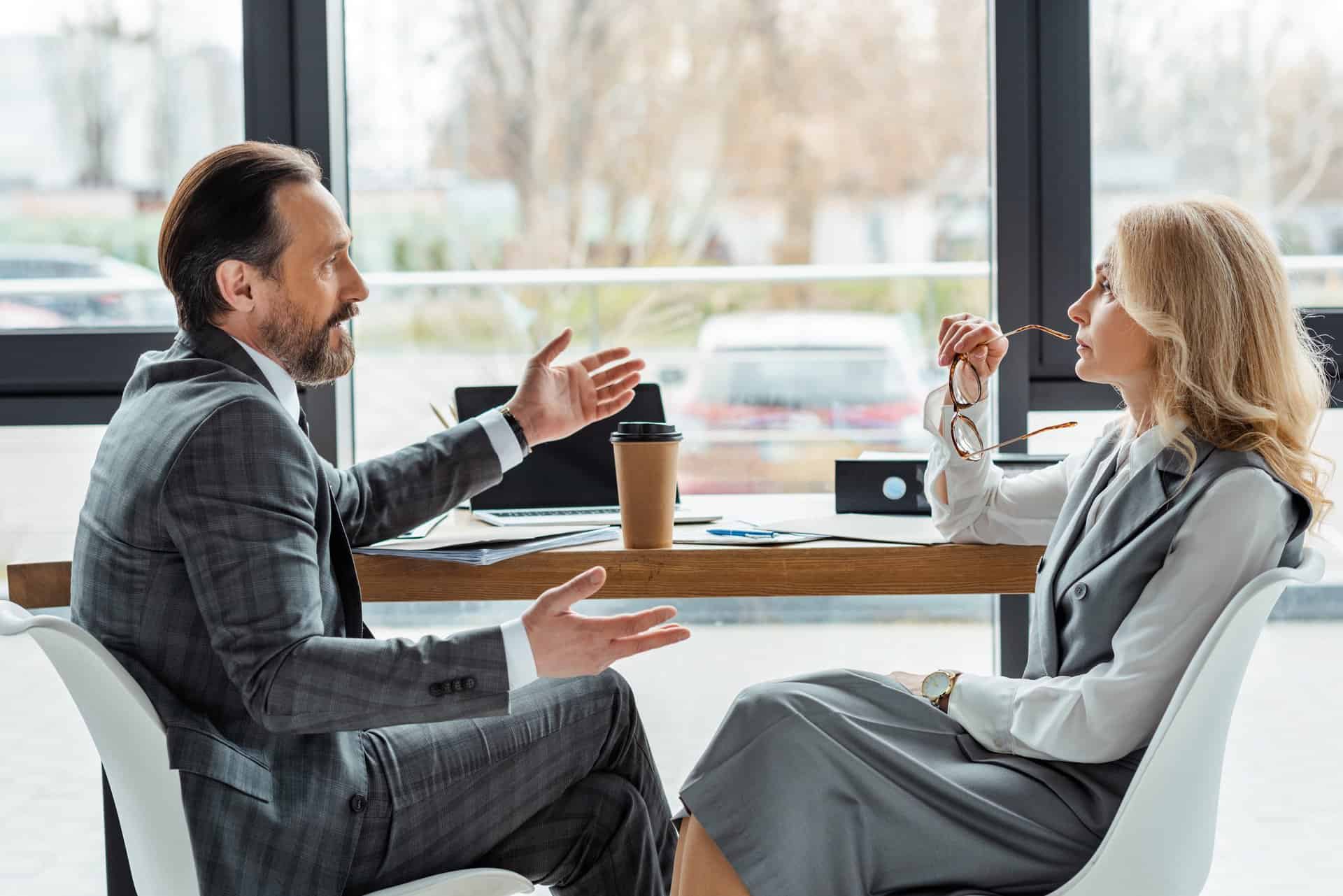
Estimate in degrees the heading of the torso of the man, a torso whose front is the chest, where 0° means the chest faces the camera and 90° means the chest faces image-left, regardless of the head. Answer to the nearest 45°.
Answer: approximately 270°

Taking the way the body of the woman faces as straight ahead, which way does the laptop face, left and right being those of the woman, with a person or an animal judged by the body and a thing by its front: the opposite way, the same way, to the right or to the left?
to the left

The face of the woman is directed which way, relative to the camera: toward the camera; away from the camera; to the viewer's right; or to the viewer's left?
to the viewer's left

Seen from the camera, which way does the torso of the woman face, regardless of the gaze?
to the viewer's left

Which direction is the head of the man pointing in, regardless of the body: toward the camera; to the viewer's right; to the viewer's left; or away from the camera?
to the viewer's right

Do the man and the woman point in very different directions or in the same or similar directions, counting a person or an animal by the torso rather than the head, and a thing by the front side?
very different directions

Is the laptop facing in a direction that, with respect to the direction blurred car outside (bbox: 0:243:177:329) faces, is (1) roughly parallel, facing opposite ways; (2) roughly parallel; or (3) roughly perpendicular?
roughly perpendicular

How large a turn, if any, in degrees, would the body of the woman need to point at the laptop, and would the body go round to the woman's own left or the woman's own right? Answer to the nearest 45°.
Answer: approximately 45° to the woman's own right
